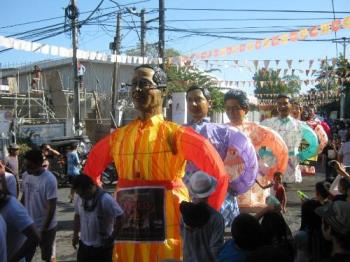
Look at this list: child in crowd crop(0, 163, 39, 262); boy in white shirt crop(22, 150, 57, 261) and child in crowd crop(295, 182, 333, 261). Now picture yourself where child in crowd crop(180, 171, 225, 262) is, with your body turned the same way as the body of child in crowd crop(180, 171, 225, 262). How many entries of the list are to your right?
1

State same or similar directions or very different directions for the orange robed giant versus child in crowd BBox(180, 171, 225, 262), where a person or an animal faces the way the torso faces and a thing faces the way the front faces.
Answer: very different directions

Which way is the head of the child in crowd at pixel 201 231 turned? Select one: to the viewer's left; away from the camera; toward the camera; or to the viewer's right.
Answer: away from the camera

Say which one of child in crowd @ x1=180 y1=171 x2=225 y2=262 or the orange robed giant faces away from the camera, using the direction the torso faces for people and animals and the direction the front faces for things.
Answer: the child in crowd

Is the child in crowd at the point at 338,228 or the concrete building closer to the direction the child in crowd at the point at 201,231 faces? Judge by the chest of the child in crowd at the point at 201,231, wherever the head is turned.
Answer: the concrete building

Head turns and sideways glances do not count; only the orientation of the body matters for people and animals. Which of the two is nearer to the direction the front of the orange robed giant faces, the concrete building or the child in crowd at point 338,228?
the child in crowd

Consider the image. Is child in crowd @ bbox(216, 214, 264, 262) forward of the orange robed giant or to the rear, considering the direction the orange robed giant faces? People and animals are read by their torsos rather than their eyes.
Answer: forward

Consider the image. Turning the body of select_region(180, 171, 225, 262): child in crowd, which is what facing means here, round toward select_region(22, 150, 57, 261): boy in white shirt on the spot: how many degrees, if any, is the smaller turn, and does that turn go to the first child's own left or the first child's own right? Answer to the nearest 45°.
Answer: approximately 45° to the first child's own left

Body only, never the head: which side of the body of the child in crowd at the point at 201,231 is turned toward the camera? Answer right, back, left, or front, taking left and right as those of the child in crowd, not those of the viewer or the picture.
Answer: back

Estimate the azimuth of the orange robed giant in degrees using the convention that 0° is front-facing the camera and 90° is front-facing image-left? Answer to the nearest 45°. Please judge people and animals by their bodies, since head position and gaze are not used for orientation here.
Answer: approximately 0°

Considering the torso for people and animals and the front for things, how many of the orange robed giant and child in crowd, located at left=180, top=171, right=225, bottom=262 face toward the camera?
1
